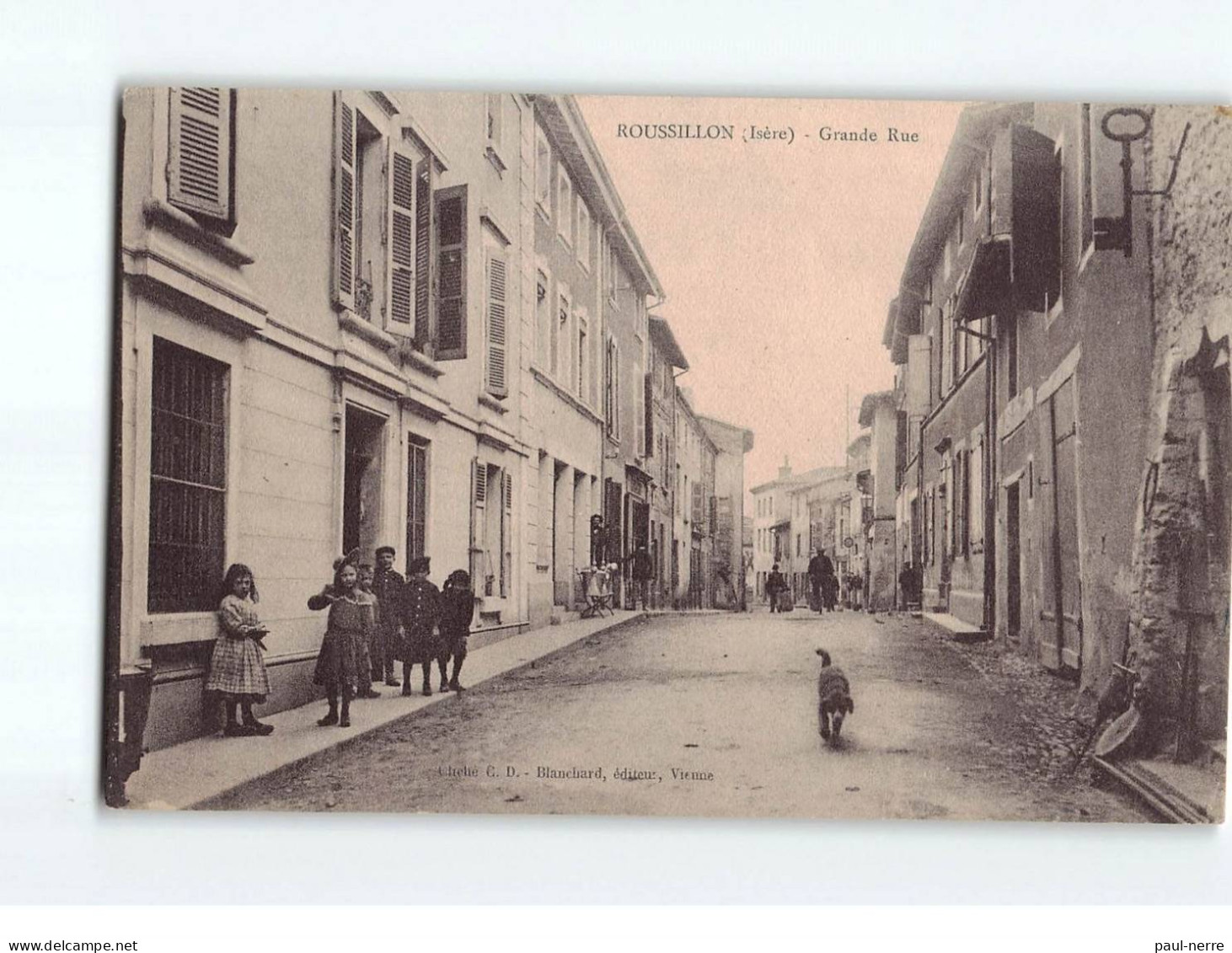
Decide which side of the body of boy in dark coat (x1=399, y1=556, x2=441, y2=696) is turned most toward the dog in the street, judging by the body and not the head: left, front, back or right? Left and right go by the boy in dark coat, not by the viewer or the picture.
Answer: left

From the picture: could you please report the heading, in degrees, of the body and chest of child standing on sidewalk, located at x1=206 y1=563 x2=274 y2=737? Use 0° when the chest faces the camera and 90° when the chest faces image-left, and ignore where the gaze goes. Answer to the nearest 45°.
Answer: approximately 315°
